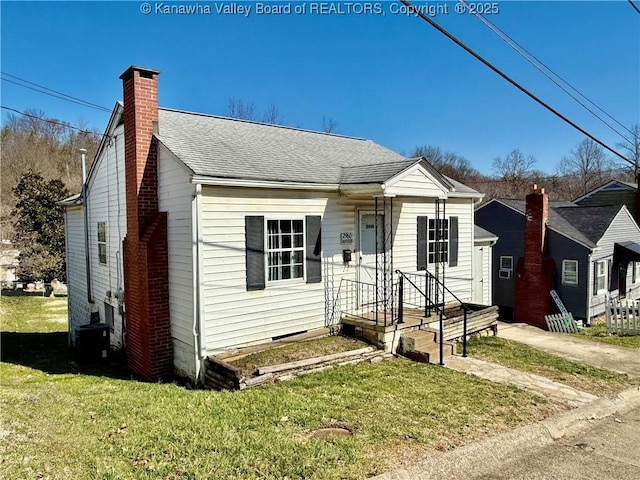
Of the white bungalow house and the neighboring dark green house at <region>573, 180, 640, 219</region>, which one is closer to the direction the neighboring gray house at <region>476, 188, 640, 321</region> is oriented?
the white bungalow house

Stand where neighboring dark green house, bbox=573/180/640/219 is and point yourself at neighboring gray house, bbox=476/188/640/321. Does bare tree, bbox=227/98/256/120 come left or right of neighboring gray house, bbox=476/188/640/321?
right

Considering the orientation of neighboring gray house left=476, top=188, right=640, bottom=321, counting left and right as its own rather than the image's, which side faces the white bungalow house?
right

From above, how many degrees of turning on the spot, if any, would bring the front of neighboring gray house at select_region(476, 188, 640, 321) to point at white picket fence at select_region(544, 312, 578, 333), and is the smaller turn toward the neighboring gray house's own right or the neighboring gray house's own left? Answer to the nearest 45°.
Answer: approximately 45° to the neighboring gray house's own right

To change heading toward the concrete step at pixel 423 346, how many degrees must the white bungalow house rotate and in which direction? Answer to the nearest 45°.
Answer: approximately 45° to its left

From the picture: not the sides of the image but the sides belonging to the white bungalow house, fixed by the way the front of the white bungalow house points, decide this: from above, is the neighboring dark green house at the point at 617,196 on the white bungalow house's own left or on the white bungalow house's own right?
on the white bungalow house's own left

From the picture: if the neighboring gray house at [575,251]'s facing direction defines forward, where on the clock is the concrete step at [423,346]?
The concrete step is roughly at 2 o'clock from the neighboring gray house.

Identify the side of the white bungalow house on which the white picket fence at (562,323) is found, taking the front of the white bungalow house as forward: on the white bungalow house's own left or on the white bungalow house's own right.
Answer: on the white bungalow house's own left

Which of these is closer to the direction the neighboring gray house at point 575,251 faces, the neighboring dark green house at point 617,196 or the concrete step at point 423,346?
the concrete step

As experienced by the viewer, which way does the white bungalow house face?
facing the viewer and to the right of the viewer

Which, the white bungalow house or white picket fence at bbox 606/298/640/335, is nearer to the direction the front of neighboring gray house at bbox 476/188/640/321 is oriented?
the white picket fence

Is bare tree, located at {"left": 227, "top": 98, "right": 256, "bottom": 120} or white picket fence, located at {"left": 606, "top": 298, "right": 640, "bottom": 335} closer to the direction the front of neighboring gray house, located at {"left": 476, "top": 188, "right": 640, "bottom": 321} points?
the white picket fence

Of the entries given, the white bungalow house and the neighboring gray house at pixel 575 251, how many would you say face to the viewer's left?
0
